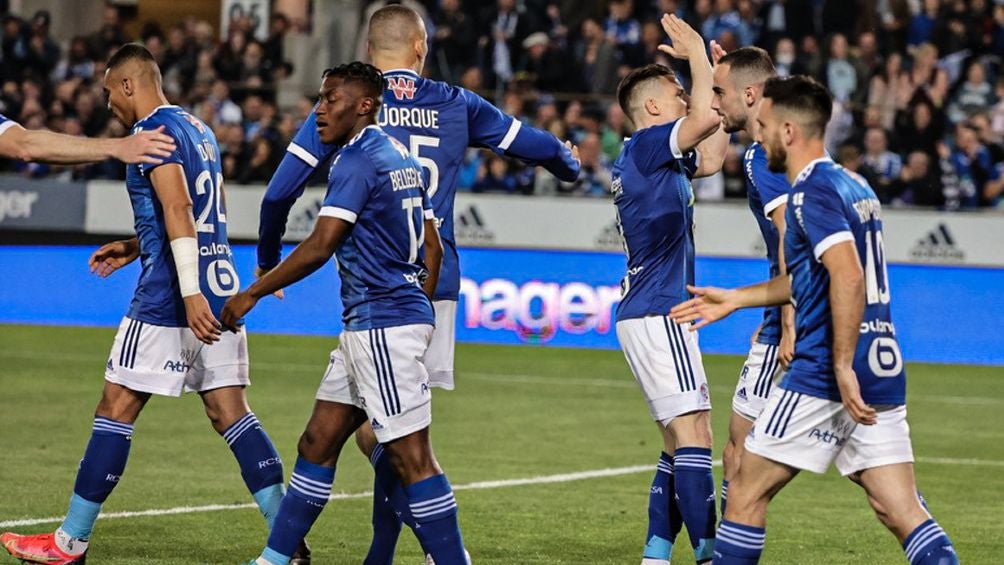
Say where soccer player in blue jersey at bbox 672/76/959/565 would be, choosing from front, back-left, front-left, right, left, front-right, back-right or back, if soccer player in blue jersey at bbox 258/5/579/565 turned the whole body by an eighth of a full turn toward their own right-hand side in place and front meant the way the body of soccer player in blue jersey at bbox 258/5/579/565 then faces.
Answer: right

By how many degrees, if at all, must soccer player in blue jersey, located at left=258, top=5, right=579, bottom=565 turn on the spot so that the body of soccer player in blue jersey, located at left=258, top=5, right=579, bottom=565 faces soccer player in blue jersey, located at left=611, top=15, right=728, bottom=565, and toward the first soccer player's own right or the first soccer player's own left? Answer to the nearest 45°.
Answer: approximately 90° to the first soccer player's own right

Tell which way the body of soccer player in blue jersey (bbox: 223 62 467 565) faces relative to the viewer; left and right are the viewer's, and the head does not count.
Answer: facing to the left of the viewer

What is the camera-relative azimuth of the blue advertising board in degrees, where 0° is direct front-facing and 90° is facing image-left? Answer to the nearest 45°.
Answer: approximately 0°

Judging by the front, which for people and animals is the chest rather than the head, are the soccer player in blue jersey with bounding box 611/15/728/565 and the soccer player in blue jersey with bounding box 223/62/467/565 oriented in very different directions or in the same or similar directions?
very different directions

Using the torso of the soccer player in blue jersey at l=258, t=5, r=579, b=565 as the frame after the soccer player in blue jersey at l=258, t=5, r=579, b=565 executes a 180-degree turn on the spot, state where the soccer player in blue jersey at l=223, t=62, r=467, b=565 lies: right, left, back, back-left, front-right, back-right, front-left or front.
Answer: front

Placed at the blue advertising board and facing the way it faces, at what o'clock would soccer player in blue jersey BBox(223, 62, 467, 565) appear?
The soccer player in blue jersey is roughly at 12 o'clock from the blue advertising board.

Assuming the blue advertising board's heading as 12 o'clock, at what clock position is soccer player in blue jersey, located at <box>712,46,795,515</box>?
The soccer player in blue jersey is roughly at 12 o'clock from the blue advertising board.

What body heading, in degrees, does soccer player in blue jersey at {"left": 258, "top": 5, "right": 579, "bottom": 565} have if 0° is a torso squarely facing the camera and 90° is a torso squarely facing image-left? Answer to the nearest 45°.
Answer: approximately 180°
